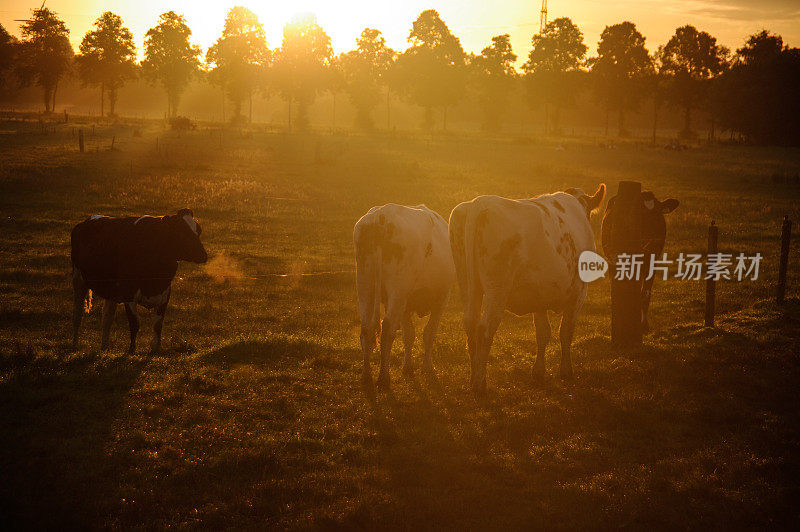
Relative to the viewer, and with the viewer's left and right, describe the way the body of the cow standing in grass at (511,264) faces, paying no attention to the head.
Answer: facing away from the viewer and to the right of the viewer

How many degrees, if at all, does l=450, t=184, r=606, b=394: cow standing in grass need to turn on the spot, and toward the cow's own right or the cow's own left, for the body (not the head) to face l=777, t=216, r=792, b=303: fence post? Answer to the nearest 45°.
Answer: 0° — it already faces it

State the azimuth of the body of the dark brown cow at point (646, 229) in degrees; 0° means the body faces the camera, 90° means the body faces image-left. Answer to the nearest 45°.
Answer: approximately 315°

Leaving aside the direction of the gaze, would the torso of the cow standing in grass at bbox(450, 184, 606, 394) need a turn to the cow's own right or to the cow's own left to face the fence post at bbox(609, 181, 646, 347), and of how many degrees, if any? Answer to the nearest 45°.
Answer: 0° — it already faces it

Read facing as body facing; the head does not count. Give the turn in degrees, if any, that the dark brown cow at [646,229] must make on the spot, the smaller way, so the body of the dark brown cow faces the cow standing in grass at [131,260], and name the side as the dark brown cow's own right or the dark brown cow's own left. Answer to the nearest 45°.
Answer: approximately 90° to the dark brown cow's own right

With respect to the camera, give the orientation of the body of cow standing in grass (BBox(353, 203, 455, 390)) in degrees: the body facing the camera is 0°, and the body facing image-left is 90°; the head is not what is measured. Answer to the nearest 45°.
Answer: approximately 225°

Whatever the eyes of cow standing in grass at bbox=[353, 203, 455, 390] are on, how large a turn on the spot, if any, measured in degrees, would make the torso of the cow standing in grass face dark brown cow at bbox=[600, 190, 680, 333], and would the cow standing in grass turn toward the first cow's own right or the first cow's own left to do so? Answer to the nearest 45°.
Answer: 0° — it already faces it

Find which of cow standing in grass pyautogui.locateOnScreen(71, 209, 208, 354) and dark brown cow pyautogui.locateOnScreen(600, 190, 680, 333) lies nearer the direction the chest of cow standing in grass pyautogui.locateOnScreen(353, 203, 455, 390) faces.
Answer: the dark brown cow
